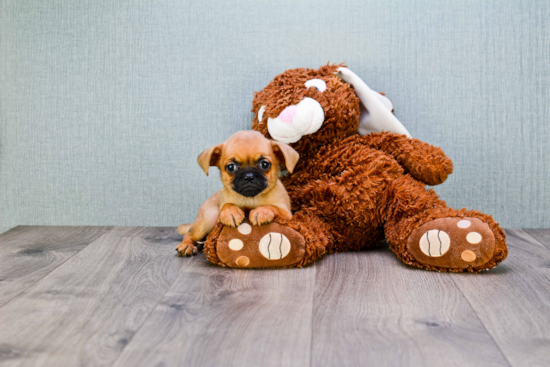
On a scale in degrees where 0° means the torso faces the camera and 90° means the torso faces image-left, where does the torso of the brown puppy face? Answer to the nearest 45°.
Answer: approximately 0°
